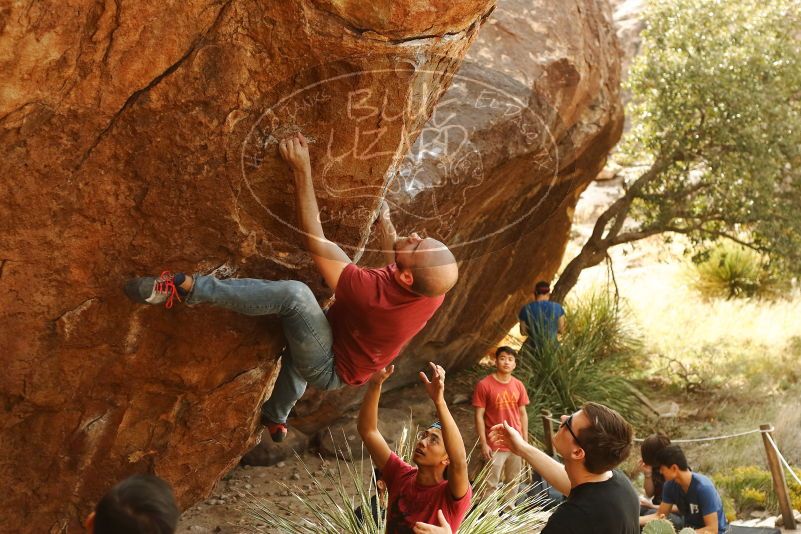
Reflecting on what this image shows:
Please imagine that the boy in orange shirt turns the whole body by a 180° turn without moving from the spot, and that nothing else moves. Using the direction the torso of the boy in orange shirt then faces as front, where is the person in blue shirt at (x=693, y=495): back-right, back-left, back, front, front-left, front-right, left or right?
back-right

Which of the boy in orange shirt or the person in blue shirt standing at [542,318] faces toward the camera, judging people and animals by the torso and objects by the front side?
the boy in orange shirt

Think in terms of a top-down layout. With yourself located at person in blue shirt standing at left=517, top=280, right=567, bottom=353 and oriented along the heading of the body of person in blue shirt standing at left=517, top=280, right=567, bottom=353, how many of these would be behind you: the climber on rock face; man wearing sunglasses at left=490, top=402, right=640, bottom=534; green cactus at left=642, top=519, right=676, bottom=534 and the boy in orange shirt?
4

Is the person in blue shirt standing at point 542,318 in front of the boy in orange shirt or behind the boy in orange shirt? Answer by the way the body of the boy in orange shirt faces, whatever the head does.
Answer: behind

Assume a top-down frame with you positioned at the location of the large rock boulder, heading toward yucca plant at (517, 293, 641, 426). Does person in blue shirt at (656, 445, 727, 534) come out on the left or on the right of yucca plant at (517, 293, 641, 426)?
right

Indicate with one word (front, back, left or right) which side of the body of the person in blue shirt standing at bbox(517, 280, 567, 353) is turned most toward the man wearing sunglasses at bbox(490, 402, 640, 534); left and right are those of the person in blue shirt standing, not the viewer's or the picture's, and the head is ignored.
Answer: back

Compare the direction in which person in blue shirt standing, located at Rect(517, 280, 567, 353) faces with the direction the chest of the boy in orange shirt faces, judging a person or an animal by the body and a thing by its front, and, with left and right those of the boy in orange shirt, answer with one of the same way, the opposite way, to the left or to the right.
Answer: the opposite way

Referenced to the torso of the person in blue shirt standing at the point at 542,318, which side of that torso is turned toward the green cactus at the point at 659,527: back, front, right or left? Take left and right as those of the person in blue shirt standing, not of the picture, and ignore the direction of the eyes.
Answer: back

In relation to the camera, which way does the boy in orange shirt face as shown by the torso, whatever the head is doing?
toward the camera

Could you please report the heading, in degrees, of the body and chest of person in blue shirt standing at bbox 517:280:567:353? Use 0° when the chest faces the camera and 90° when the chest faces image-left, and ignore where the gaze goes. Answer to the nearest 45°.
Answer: approximately 180°

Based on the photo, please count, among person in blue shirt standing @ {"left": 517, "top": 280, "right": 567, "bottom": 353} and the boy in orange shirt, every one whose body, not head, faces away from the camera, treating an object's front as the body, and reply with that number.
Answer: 1

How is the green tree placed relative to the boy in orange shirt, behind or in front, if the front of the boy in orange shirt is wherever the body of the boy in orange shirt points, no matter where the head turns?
behind

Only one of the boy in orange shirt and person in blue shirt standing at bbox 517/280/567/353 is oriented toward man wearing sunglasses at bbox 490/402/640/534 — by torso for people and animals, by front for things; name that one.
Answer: the boy in orange shirt
